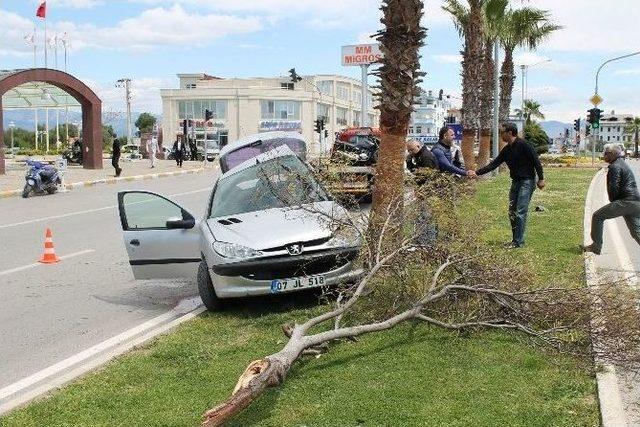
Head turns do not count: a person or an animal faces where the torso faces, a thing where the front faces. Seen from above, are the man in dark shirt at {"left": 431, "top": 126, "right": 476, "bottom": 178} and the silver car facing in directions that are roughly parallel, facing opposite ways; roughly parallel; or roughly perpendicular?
roughly perpendicular

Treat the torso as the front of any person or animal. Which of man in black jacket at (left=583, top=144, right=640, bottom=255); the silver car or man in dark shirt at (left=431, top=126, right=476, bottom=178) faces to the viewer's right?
the man in dark shirt

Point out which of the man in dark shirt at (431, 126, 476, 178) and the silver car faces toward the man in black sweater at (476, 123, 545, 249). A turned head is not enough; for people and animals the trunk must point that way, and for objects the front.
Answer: the man in dark shirt

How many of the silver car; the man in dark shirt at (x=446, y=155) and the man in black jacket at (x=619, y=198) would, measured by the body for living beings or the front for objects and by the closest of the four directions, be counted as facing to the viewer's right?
1

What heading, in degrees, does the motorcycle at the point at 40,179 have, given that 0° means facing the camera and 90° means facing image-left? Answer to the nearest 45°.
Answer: approximately 45°

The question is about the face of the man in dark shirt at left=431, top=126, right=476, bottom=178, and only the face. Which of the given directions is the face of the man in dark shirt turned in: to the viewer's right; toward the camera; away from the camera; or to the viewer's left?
to the viewer's right

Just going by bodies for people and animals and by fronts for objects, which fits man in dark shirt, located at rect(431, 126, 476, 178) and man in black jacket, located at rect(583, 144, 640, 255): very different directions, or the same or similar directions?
very different directions

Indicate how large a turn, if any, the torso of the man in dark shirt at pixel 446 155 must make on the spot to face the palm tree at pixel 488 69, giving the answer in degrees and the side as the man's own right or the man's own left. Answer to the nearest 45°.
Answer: approximately 90° to the man's own left

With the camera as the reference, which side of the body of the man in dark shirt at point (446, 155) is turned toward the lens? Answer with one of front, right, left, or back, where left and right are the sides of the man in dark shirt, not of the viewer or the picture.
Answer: right

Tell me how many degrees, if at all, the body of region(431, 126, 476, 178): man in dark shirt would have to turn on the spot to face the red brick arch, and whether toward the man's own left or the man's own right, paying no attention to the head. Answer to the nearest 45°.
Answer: approximately 135° to the man's own left

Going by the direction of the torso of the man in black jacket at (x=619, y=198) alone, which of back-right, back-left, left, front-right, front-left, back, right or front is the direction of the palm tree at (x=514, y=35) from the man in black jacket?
right

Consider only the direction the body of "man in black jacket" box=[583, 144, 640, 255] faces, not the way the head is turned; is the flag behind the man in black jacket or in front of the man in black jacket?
in front

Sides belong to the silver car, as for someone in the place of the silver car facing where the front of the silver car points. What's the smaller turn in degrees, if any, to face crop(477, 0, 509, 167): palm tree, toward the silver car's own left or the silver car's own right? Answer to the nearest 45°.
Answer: approximately 135° to the silver car's own left

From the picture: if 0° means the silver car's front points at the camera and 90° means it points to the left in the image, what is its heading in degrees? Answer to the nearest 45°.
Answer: approximately 0°

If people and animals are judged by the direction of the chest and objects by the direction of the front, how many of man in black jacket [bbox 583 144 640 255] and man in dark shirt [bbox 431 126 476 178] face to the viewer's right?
1

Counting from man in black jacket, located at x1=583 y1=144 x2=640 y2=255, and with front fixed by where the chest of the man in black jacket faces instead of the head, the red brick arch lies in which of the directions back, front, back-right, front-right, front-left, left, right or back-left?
front-right

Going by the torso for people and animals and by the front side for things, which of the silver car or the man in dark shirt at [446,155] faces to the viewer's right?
the man in dark shirt
